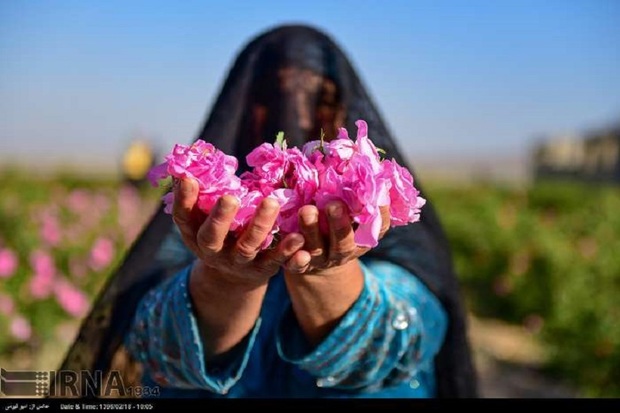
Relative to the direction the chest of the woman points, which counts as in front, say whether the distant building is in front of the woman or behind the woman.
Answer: behind

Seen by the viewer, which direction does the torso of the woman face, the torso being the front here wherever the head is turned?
toward the camera

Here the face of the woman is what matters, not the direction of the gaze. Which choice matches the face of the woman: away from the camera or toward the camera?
toward the camera
